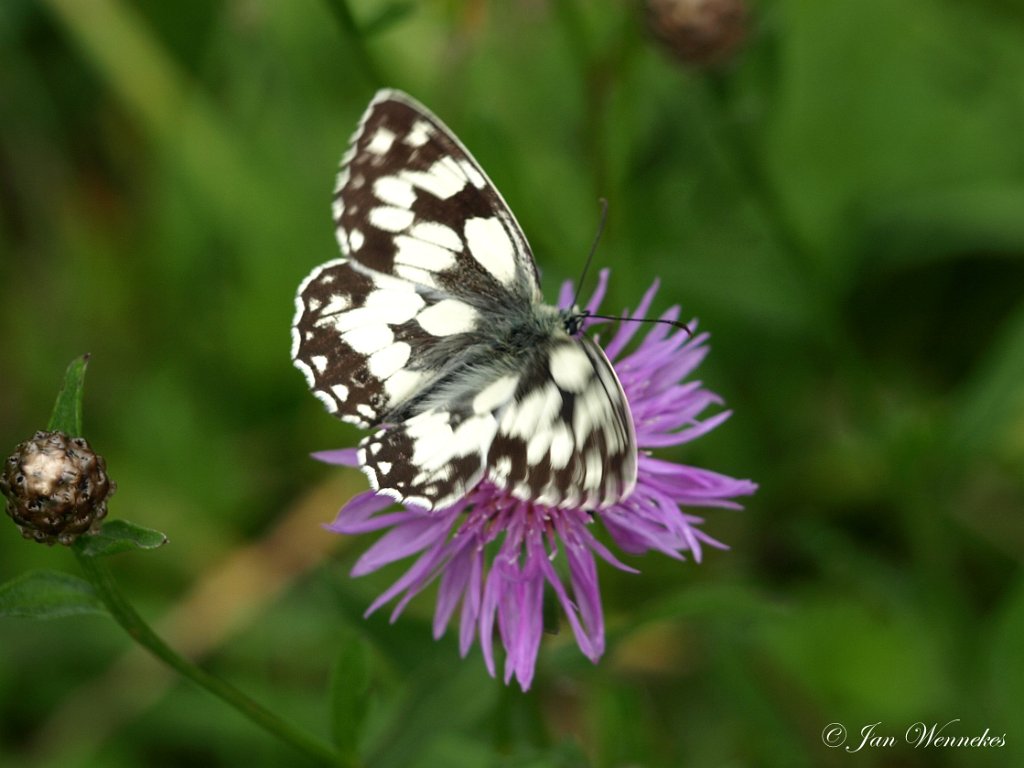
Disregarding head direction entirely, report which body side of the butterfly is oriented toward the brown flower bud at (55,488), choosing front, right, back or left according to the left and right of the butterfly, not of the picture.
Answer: back

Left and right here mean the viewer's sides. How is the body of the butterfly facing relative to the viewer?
facing away from the viewer and to the right of the viewer

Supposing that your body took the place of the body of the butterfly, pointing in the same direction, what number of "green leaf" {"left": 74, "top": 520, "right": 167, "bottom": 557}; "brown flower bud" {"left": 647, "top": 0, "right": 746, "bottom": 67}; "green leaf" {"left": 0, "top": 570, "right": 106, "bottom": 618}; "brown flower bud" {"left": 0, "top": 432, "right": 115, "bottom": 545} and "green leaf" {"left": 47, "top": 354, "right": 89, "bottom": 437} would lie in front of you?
1

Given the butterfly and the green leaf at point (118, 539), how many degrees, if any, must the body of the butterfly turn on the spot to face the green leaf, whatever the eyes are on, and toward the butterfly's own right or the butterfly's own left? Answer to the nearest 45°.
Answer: approximately 180°

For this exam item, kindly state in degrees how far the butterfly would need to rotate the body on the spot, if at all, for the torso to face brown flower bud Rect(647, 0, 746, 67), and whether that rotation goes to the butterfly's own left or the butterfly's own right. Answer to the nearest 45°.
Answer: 0° — it already faces it

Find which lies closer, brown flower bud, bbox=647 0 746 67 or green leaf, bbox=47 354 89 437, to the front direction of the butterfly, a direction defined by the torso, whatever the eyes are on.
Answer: the brown flower bud

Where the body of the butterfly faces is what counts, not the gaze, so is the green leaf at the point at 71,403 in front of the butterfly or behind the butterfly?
behind

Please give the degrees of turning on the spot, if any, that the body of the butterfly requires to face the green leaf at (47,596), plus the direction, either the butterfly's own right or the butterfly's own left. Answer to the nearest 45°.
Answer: approximately 180°
